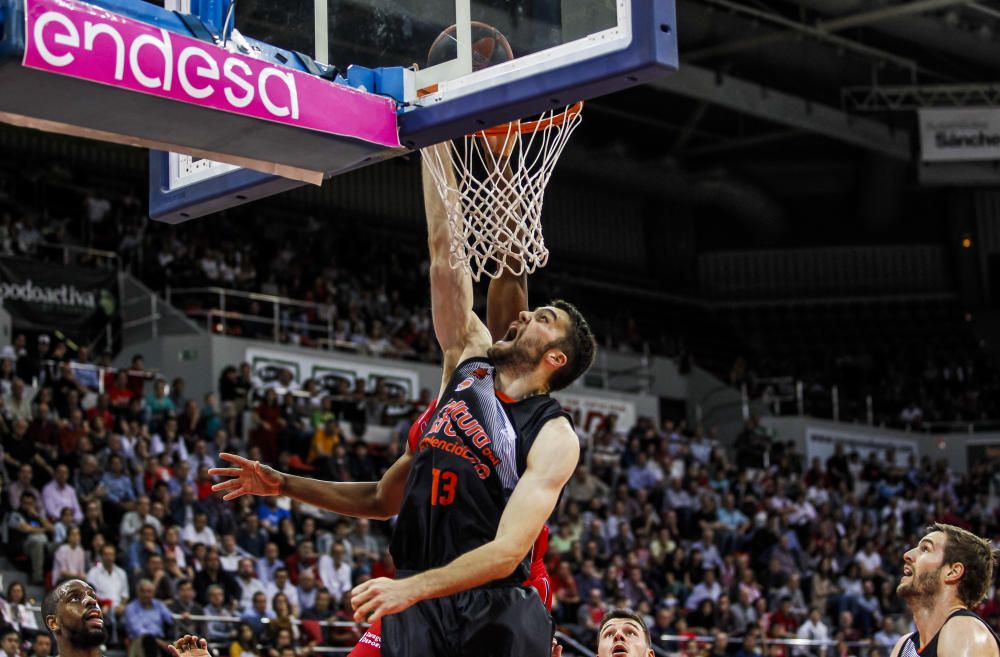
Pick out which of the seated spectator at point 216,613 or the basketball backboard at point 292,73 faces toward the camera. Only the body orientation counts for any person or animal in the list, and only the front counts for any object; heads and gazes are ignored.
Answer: the seated spectator

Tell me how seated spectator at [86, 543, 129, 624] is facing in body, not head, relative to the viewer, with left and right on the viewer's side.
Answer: facing the viewer

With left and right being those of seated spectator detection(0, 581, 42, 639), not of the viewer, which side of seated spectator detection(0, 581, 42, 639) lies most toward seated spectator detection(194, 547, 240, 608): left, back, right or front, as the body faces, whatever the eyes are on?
left

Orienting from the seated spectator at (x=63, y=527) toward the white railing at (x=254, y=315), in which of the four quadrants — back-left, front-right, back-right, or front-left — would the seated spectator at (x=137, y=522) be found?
front-right

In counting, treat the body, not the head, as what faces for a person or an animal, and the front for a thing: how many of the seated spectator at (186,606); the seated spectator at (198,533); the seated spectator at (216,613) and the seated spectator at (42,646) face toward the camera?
4

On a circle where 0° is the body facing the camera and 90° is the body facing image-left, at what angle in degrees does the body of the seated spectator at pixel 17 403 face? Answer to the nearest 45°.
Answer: approximately 315°

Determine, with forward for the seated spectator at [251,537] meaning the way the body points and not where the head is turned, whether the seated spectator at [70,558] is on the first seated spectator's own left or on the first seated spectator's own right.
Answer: on the first seated spectator's own right

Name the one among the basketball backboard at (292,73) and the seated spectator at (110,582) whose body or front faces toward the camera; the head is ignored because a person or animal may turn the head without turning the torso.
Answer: the seated spectator

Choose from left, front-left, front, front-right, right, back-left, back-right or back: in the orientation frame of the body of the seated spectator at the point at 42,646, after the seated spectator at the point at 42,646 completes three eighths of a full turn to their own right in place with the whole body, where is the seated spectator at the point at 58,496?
front-right

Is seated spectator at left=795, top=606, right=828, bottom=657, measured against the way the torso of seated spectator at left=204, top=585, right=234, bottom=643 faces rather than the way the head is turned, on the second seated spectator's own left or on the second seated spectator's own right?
on the second seated spectator's own left

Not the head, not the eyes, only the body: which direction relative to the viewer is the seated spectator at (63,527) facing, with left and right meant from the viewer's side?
facing the viewer and to the right of the viewer

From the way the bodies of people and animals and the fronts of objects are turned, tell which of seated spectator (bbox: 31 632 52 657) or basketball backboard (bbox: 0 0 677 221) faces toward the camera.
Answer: the seated spectator

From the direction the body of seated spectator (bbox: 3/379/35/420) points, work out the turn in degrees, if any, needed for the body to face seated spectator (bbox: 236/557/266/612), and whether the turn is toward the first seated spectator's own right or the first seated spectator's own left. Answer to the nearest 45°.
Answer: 0° — they already face them

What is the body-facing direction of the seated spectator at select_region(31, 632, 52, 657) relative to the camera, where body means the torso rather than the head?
toward the camera

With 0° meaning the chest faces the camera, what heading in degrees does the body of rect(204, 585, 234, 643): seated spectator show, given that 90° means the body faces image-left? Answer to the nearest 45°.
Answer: approximately 0°

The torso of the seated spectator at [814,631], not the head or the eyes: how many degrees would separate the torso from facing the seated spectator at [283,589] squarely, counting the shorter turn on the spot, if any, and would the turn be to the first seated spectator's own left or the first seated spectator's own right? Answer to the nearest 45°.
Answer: approximately 45° to the first seated spectator's own right

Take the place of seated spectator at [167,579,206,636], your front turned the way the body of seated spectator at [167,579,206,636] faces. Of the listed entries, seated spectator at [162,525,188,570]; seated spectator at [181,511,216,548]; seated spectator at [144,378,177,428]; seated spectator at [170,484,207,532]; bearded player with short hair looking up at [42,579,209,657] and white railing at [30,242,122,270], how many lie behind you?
5
